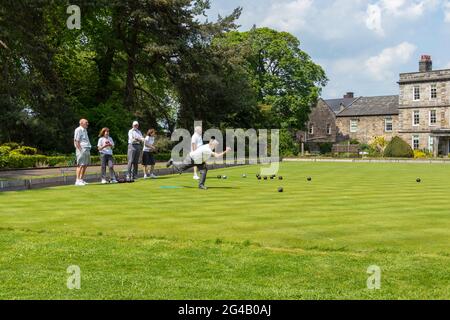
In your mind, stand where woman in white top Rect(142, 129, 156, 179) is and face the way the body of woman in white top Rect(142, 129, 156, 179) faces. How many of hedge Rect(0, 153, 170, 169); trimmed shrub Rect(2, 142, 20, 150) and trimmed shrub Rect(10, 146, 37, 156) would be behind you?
3

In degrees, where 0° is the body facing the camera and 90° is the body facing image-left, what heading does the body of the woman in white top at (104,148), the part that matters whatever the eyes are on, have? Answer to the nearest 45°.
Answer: approximately 315°

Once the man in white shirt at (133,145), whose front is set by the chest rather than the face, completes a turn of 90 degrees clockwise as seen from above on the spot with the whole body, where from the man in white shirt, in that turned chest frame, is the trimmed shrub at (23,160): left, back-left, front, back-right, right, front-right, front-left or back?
right

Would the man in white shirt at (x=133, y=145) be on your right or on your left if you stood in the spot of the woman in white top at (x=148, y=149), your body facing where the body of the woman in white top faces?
on your right

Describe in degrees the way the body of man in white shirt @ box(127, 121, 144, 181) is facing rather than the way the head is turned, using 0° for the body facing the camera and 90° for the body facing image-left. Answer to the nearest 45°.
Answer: approximately 315°

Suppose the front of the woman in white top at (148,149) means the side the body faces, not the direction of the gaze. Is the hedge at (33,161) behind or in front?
behind

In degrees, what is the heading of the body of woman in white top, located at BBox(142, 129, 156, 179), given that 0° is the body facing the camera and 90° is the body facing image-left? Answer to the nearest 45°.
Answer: approximately 315°

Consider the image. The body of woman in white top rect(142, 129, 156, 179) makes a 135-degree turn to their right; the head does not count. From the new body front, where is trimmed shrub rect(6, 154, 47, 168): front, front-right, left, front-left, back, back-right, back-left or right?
front-right
